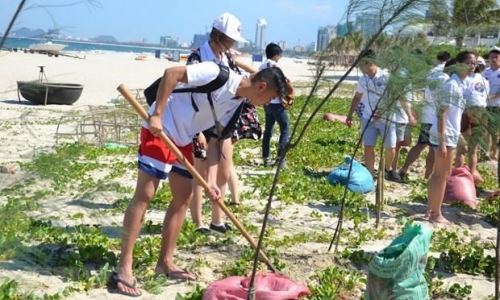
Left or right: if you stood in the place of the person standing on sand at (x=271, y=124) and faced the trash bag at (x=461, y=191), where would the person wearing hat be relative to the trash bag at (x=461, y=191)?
right

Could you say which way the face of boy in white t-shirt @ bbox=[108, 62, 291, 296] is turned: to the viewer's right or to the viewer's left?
to the viewer's right

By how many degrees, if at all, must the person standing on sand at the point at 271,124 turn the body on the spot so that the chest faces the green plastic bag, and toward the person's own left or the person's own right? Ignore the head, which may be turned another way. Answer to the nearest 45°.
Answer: approximately 90° to the person's own right

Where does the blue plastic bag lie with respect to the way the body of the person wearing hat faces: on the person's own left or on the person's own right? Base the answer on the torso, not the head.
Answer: on the person's own left

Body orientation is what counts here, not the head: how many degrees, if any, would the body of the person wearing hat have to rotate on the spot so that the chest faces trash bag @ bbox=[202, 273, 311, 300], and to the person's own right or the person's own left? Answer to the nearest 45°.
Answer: approximately 45° to the person's own right

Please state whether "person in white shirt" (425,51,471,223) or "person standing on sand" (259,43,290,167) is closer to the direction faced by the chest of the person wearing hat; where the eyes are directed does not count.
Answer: the person in white shirt
